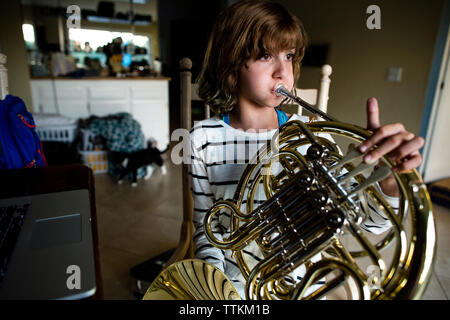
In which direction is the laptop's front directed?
to the viewer's right

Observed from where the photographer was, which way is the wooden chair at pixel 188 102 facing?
facing the viewer and to the right of the viewer

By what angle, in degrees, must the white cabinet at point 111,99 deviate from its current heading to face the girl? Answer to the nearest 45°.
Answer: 0° — it already faces them

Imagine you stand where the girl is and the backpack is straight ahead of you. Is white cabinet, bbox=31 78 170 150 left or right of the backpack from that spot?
right

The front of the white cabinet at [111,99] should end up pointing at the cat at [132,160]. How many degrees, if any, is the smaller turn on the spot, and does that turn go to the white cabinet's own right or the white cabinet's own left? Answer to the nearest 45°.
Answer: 0° — it already faces it

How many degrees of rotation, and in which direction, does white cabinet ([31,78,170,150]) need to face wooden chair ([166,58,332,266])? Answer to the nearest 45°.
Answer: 0° — it already faces it

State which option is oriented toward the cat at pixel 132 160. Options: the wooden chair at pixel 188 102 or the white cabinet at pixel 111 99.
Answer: the white cabinet

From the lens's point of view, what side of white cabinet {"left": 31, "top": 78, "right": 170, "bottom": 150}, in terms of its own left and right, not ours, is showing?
front

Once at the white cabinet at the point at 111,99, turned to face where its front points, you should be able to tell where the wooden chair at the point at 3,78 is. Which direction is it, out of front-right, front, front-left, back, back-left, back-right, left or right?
front

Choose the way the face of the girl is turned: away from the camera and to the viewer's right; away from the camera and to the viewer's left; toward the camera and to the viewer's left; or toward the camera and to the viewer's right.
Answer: toward the camera and to the viewer's right
